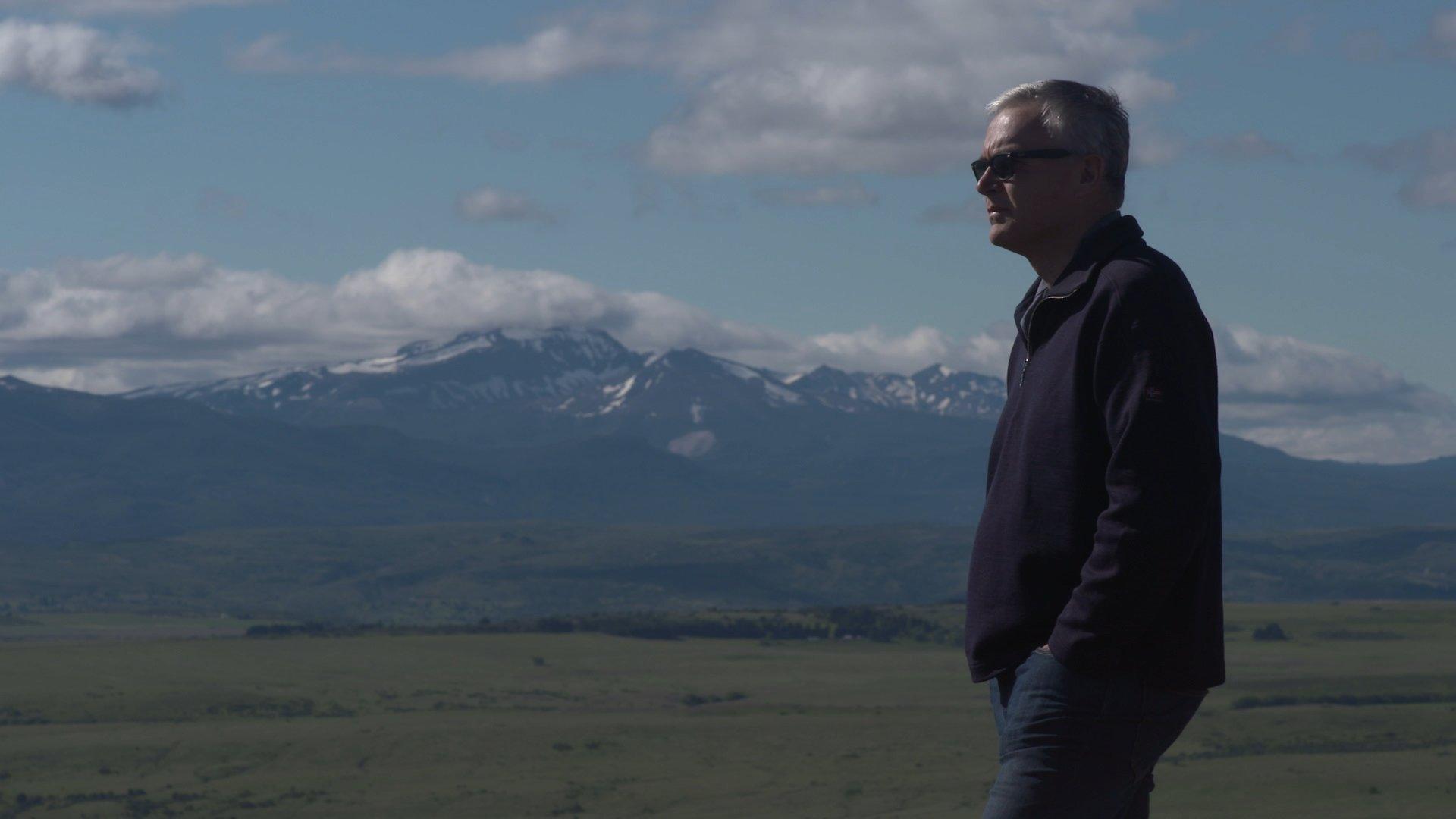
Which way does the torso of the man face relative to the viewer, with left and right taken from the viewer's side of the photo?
facing to the left of the viewer

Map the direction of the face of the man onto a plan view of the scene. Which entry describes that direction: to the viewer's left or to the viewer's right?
to the viewer's left
